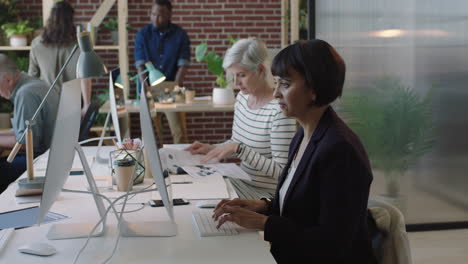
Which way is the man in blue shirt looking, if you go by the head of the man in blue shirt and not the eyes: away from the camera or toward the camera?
toward the camera

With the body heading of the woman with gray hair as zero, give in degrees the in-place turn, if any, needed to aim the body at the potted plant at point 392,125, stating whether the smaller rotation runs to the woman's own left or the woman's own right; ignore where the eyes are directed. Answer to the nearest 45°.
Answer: approximately 180°

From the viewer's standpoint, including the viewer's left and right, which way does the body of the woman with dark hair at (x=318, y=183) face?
facing to the left of the viewer

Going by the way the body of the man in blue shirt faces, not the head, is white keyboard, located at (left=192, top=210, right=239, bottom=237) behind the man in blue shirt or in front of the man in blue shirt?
in front

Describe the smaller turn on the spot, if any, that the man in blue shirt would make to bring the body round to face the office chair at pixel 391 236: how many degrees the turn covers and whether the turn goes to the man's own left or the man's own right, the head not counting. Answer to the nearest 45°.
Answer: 0° — they already face it

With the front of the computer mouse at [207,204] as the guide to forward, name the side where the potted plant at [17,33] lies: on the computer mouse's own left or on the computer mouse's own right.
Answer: on the computer mouse's own right

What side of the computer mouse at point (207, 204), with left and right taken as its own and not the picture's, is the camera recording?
left

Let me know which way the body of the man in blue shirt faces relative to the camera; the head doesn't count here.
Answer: toward the camera

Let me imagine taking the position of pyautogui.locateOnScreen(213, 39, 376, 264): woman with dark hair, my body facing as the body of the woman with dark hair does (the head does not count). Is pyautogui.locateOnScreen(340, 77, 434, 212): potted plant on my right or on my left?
on my right

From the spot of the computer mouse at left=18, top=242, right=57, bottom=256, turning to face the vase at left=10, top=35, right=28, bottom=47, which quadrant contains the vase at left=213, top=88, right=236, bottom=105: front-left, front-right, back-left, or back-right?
front-right

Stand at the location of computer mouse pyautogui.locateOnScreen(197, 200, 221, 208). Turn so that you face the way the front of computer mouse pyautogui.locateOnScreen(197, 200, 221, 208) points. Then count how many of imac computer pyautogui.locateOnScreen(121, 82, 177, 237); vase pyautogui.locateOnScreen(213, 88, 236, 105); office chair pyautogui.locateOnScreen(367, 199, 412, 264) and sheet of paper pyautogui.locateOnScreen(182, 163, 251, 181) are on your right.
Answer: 2

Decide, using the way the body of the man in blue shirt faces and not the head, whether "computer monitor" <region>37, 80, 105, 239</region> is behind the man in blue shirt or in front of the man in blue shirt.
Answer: in front

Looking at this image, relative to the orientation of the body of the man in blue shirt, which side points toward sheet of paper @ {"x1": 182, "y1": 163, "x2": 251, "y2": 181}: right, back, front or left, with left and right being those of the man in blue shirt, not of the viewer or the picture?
front
